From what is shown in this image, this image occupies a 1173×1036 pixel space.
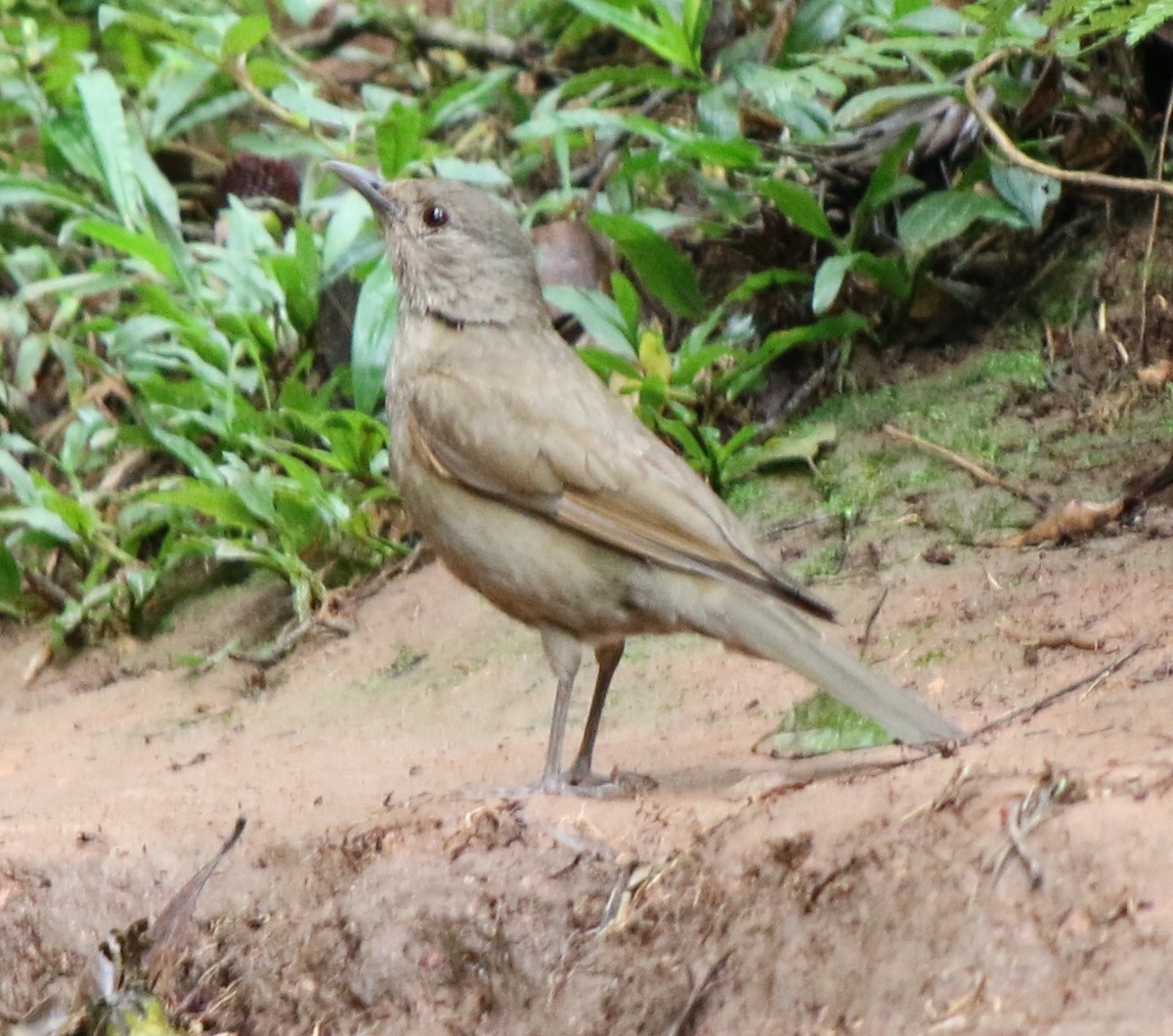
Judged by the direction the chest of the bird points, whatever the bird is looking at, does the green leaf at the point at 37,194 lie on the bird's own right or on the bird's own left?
on the bird's own right

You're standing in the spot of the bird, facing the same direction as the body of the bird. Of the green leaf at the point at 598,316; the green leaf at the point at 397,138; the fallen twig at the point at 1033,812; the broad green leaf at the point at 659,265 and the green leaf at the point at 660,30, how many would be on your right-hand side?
4

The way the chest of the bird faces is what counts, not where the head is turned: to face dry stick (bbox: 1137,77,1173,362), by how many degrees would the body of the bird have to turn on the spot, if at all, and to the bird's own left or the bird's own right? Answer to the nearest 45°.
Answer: approximately 135° to the bird's own right

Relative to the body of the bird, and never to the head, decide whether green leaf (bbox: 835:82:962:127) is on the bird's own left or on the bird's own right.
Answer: on the bird's own right

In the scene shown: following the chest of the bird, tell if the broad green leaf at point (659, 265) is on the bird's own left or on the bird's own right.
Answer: on the bird's own right

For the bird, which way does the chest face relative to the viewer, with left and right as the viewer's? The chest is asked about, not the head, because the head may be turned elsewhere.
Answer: facing to the left of the viewer

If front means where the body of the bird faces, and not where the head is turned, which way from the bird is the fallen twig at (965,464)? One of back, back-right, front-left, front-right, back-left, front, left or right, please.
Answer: back-right

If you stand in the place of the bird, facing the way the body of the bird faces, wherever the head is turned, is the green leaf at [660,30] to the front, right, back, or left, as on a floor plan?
right

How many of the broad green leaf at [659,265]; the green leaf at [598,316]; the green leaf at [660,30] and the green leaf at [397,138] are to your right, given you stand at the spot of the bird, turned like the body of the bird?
4

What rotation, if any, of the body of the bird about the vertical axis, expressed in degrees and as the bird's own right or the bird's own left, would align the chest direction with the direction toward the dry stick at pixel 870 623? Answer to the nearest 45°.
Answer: approximately 135° to the bird's own right
